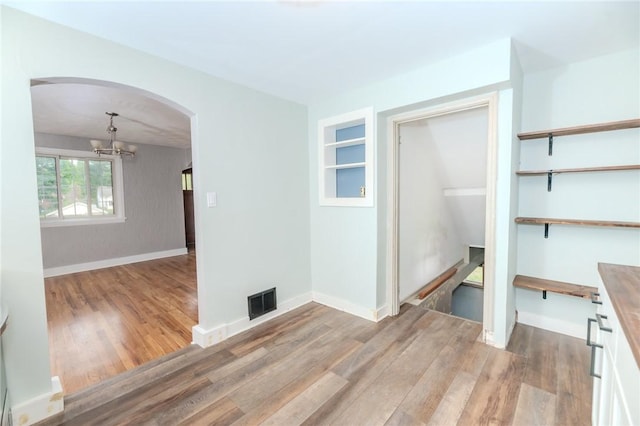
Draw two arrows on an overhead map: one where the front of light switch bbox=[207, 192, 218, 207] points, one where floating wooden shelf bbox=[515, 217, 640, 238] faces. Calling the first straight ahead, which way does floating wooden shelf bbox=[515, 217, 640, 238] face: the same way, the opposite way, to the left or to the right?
to the right

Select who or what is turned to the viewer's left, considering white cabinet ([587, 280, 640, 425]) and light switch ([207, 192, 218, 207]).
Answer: the white cabinet

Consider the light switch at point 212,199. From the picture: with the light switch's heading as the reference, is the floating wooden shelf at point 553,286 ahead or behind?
ahead

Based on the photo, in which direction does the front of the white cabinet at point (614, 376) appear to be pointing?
to the viewer's left

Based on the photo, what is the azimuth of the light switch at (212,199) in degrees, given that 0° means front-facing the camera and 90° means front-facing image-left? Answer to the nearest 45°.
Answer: approximately 315°

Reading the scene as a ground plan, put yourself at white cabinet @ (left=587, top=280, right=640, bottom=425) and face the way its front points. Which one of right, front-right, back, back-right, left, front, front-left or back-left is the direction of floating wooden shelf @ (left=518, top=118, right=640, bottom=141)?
right
